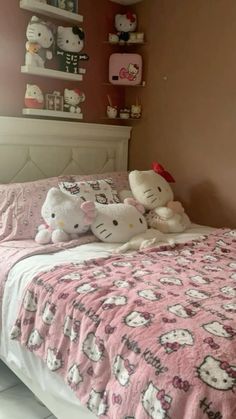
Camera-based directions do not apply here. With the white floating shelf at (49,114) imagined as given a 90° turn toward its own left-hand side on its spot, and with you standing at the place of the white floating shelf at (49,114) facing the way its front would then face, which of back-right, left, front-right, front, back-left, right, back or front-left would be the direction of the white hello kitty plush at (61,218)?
back-right

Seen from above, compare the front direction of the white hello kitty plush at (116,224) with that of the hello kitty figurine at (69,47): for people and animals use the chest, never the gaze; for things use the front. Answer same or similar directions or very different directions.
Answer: same or similar directions

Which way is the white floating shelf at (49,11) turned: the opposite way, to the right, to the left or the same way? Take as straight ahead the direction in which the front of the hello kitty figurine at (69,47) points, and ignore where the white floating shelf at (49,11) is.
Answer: the same way

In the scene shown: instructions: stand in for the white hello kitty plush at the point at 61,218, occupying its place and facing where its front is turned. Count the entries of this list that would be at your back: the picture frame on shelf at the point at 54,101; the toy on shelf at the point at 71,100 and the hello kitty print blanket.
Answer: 2

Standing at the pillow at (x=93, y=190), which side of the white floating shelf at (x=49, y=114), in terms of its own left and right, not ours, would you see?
front

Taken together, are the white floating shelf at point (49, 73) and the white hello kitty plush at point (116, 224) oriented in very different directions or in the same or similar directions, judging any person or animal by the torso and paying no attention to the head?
same or similar directions

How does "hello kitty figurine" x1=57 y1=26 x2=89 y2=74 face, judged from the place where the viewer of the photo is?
facing the viewer and to the right of the viewer

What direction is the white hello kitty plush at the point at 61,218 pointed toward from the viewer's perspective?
toward the camera

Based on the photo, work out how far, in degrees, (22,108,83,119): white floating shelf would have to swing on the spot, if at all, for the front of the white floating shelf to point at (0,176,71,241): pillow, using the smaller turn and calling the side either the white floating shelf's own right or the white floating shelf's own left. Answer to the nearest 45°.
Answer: approximately 45° to the white floating shelf's own right
